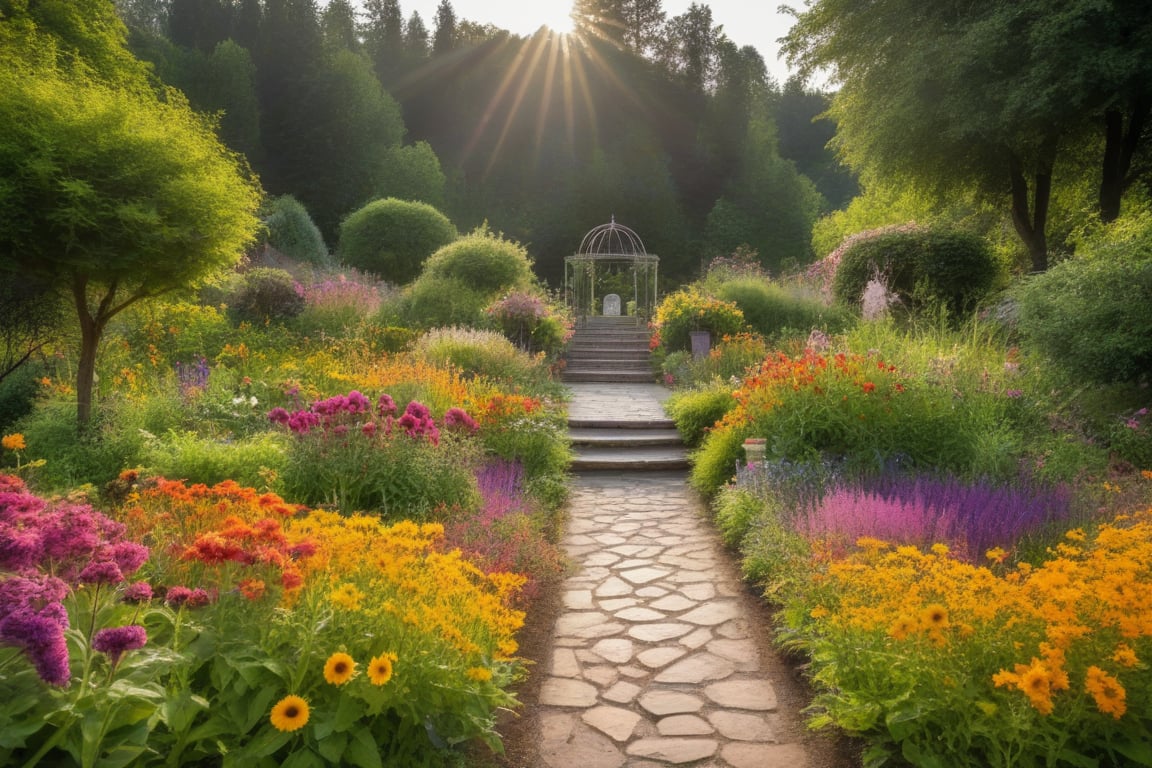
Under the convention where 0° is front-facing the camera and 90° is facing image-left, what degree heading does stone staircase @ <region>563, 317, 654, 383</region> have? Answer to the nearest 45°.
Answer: approximately 0°

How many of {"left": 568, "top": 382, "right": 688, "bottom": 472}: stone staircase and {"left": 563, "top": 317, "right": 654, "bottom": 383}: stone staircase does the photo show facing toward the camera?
2

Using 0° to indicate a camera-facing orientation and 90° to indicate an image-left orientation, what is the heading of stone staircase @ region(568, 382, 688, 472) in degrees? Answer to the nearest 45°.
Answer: approximately 0°

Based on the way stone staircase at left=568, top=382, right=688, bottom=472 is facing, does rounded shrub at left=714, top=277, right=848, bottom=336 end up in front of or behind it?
behind

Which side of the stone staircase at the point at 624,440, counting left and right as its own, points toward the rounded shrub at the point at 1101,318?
left

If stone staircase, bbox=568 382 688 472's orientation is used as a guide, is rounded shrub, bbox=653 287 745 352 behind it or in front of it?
behind

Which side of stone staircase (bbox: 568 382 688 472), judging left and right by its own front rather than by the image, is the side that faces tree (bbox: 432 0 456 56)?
back

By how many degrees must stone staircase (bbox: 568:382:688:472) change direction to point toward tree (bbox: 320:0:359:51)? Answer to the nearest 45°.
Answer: approximately 135° to its right
